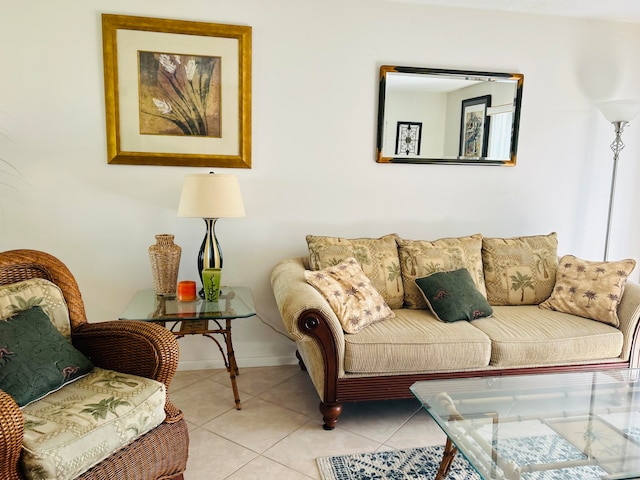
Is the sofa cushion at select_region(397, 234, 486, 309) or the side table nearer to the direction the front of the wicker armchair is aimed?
the sofa cushion

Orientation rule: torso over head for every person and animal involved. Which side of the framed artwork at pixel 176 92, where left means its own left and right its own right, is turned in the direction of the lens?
front

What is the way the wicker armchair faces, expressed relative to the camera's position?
facing the viewer and to the right of the viewer

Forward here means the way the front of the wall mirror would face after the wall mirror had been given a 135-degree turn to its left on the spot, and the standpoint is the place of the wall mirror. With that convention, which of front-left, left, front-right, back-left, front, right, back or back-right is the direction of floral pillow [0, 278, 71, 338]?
back

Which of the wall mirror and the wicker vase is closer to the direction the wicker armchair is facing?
the wall mirror

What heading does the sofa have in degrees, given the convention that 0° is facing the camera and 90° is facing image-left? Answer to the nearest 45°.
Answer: approximately 315°

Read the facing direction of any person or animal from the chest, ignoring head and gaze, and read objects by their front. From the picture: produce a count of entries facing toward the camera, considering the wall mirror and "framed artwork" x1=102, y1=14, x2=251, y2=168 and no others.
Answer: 2

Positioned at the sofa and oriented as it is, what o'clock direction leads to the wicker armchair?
The wicker armchair is roughly at 3 o'clock from the sofa.

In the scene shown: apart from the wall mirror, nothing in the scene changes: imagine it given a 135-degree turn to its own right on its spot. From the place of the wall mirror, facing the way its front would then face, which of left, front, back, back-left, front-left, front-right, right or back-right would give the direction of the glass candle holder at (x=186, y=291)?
left

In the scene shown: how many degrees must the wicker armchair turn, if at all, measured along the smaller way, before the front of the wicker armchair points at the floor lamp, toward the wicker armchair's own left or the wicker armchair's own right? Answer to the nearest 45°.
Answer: approximately 45° to the wicker armchair's own left

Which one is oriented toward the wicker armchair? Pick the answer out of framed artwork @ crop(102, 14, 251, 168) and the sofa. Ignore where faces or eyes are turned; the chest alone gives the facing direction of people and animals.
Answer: the framed artwork

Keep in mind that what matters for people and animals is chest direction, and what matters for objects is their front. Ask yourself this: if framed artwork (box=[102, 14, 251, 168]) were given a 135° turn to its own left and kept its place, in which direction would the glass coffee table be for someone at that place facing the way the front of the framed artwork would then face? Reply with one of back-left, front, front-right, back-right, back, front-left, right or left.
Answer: right

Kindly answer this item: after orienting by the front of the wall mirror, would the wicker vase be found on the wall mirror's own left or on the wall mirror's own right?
on the wall mirror's own right

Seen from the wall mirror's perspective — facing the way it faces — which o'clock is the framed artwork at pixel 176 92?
The framed artwork is roughly at 2 o'clock from the wall mirror.

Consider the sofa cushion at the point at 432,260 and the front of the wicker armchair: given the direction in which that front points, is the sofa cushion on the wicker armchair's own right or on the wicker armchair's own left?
on the wicker armchair's own left
